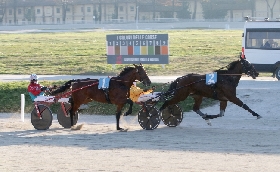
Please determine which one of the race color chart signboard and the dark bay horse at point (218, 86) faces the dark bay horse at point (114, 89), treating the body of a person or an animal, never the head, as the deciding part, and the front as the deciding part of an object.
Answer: the race color chart signboard

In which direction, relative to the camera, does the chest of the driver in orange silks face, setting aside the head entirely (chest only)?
to the viewer's right

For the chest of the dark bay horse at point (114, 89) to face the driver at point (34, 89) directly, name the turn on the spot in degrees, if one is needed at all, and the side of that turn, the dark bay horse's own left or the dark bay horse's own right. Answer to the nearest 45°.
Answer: approximately 135° to the dark bay horse's own left

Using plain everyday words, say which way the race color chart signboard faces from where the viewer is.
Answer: facing the viewer

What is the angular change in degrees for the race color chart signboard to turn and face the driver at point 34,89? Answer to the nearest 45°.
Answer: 0° — it already faces them

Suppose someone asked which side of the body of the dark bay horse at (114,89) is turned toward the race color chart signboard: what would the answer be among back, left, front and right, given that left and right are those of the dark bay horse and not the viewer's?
left

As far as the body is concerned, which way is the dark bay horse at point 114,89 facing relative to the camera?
to the viewer's right

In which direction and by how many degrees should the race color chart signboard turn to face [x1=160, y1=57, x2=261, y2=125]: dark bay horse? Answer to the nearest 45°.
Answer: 0° — it already faces it

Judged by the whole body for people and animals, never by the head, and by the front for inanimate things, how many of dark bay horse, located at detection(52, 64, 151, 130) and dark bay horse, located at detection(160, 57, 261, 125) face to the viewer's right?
2

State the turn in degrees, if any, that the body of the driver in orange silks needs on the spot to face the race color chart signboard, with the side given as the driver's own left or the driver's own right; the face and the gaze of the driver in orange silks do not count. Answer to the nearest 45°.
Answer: approximately 90° to the driver's own left

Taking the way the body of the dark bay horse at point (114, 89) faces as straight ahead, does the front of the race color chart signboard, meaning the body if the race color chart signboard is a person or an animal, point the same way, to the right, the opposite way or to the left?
to the right

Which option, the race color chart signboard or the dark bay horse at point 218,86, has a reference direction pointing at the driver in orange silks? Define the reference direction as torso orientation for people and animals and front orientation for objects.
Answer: the race color chart signboard

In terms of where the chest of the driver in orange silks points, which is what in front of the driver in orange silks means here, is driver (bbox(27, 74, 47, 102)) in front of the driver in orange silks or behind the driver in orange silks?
behind

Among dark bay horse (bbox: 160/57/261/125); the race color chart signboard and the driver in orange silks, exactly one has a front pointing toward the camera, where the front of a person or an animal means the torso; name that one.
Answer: the race color chart signboard

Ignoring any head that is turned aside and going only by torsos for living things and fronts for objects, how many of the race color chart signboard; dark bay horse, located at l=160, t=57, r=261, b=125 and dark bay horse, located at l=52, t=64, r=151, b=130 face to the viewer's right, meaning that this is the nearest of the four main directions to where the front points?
2

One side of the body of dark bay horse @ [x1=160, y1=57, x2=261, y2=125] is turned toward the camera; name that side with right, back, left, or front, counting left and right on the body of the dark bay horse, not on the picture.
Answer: right

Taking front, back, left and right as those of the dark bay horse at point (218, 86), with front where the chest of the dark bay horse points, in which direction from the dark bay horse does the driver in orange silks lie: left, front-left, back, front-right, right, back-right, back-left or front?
back
